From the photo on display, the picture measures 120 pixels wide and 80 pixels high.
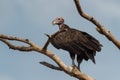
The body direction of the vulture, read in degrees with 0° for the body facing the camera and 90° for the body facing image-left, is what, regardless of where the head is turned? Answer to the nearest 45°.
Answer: approximately 90°
